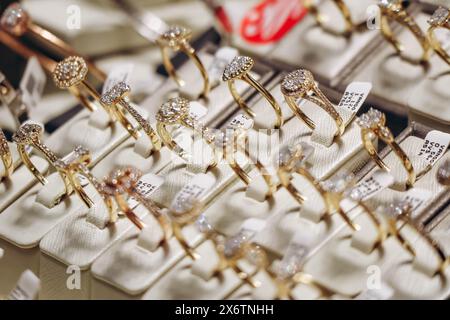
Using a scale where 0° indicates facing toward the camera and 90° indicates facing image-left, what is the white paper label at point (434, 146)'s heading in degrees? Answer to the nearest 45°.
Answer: approximately 0°

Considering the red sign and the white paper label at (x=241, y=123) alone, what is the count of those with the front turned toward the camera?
2

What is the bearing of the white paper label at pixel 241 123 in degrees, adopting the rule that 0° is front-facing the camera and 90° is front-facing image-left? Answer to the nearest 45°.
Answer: approximately 0°

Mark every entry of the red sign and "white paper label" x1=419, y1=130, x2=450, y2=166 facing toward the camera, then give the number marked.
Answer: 2

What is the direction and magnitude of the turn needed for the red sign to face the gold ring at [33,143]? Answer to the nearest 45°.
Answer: approximately 45° to its right
